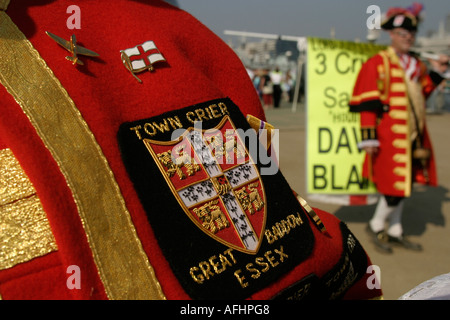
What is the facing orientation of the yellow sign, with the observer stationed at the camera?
facing the viewer

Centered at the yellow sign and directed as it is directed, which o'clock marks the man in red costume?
The man in red costume is roughly at 11 o'clock from the yellow sign.

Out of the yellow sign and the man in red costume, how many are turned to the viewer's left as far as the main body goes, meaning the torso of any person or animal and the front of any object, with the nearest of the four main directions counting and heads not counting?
0
